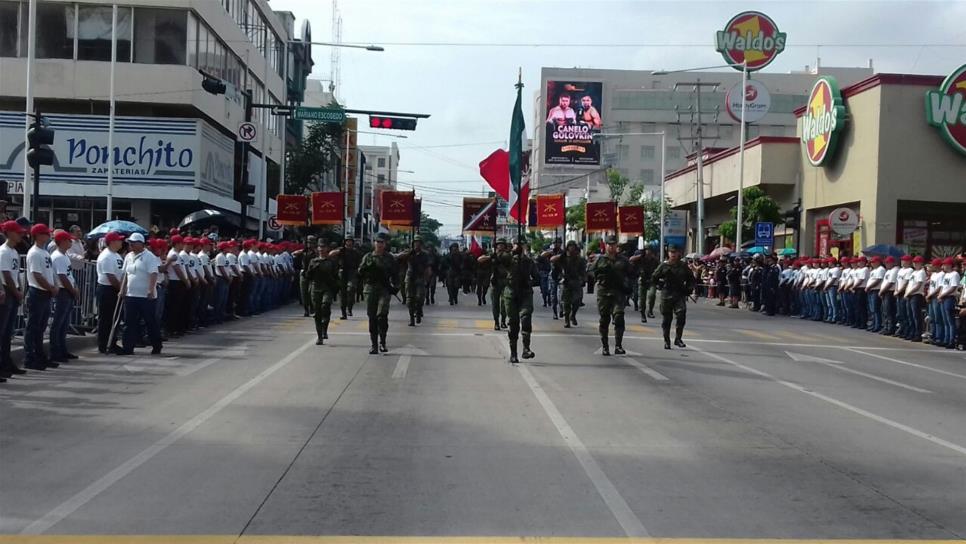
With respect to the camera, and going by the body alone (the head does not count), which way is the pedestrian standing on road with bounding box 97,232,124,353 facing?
to the viewer's right

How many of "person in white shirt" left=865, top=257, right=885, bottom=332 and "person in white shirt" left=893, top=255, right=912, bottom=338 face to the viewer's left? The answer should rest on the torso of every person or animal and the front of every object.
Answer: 2

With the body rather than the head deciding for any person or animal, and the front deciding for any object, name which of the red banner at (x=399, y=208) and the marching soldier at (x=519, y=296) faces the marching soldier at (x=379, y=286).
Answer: the red banner

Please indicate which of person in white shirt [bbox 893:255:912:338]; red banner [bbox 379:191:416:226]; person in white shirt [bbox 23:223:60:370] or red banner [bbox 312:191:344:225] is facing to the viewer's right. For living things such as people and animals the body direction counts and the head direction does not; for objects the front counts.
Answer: person in white shirt [bbox 23:223:60:370]

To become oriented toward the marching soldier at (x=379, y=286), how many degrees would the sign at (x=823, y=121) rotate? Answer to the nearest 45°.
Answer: approximately 45° to its left

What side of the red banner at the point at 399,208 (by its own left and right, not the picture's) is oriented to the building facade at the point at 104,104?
right

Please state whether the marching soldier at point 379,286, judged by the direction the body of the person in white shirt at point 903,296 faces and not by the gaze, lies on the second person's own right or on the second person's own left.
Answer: on the second person's own left

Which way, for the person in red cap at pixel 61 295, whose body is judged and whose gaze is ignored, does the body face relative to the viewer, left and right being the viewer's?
facing to the right of the viewer

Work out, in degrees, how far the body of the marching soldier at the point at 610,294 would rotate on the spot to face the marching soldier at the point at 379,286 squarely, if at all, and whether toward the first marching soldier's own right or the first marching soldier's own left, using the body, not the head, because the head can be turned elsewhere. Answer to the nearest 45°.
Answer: approximately 90° to the first marching soldier's own right
